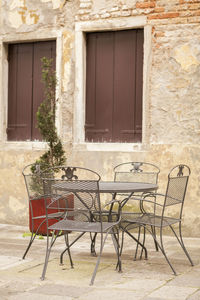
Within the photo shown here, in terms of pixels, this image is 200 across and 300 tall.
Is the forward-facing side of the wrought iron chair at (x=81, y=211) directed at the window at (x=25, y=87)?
no

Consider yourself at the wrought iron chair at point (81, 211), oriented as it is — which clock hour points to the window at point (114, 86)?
The window is roughly at 11 o'clock from the wrought iron chair.

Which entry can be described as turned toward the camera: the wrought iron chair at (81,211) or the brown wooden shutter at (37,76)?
the brown wooden shutter

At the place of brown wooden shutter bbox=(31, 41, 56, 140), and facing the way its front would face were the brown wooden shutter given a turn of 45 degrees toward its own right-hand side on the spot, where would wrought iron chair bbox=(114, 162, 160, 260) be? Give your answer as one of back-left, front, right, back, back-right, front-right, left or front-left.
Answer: left

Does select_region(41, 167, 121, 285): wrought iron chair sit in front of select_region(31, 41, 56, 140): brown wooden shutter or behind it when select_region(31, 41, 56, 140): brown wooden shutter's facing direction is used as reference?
in front

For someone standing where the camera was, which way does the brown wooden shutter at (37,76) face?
facing the viewer

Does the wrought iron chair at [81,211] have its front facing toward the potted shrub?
no

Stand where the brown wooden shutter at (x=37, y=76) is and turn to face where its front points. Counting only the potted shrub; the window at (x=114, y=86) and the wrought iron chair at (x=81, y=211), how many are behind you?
0

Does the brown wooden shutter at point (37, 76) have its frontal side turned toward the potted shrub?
yes

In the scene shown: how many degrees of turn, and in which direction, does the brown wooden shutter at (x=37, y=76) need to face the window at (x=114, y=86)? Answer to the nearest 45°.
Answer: approximately 45° to its left

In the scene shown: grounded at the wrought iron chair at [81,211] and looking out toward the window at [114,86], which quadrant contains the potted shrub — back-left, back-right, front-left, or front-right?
front-left

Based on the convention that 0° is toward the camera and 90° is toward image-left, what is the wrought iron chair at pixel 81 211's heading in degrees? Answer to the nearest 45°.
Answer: approximately 225°
